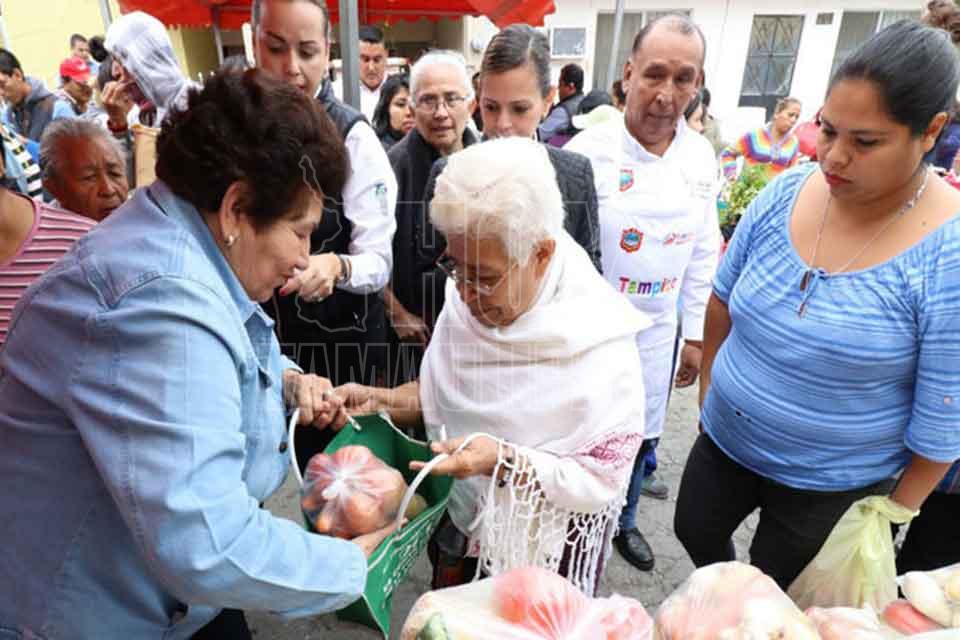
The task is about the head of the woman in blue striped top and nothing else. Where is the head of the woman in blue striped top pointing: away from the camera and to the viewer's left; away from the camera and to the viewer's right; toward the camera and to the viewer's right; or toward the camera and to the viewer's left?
toward the camera and to the viewer's left

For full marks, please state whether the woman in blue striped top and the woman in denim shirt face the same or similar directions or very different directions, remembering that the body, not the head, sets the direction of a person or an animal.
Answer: very different directions

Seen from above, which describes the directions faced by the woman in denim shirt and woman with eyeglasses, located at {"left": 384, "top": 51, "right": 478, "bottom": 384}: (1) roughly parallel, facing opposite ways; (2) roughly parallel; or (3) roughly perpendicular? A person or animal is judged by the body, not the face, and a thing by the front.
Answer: roughly perpendicular

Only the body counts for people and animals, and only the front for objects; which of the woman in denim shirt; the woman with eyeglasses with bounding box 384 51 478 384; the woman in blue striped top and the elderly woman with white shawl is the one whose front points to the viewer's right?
the woman in denim shirt

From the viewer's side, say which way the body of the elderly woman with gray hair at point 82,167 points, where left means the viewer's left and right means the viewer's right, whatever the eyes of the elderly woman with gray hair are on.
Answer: facing the viewer and to the right of the viewer

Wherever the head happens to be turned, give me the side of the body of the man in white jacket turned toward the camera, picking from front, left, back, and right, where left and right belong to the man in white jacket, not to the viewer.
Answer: front

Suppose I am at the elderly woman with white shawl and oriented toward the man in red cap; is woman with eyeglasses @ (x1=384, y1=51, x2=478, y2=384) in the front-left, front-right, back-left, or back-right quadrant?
front-right

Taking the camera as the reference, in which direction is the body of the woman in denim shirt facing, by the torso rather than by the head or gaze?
to the viewer's right

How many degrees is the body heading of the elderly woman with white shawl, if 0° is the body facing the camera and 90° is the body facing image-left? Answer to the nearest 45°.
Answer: approximately 45°

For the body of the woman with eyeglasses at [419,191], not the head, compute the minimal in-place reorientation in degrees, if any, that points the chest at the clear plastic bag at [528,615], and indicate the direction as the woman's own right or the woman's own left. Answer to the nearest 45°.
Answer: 0° — they already face it

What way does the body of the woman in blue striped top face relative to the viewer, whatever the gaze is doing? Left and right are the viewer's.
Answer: facing the viewer and to the left of the viewer

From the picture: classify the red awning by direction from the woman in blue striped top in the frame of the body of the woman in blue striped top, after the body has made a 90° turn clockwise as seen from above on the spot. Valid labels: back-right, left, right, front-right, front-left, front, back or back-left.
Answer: front

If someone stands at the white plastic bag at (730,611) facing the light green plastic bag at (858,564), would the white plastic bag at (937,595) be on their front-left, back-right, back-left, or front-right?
front-right

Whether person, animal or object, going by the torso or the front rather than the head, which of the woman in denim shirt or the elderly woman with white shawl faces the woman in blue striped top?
the woman in denim shirt
